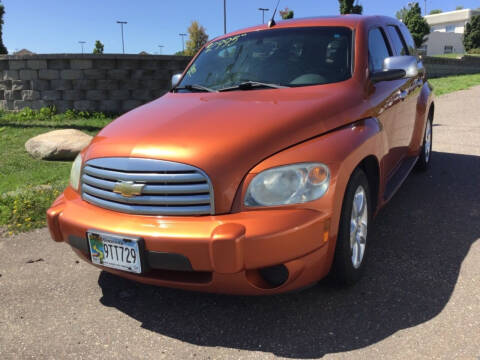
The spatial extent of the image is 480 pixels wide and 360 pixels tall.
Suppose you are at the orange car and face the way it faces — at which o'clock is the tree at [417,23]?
The tree is roughly at 5 o'clock from the orange car.

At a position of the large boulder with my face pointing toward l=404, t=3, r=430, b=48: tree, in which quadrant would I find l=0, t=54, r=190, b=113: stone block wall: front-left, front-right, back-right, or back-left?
front-left

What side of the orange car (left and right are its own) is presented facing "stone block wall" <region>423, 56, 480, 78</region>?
back

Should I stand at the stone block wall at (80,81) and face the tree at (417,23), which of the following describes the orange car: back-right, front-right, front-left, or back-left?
back-right

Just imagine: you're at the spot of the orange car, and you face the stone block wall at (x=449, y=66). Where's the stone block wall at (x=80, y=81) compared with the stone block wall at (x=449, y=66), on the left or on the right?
left

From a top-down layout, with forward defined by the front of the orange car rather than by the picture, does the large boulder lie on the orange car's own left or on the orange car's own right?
on the orange car's own right

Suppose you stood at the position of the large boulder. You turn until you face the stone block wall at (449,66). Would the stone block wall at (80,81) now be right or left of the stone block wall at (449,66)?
left

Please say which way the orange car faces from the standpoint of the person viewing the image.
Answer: facing the viewer and to the left of the viewer
